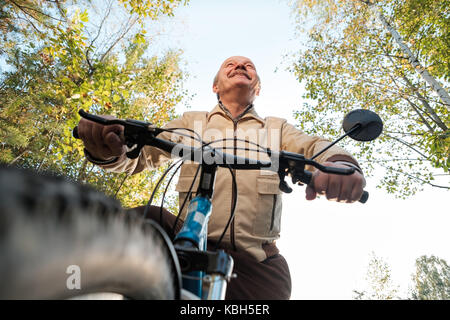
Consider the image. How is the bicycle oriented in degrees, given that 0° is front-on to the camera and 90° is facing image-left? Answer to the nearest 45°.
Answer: approximately 45°

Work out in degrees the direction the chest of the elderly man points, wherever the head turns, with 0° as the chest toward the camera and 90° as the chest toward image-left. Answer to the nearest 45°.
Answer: approximately 0°

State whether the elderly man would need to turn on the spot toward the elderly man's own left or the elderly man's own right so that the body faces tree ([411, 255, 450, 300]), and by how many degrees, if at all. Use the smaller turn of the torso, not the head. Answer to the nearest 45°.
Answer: approximately 135° to the elderly man's own left

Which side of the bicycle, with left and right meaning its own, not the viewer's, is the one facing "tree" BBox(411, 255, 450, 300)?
back
